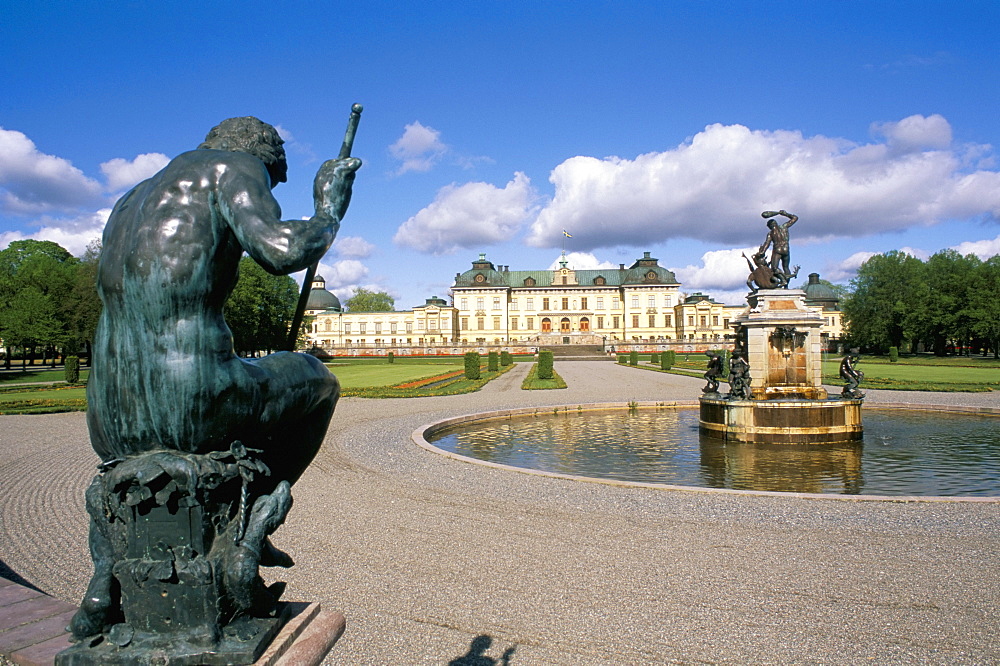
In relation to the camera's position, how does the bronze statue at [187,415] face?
facing away from the viewer and to the right of the viewer

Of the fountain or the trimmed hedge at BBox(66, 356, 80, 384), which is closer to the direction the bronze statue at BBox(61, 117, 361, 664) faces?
the fountain

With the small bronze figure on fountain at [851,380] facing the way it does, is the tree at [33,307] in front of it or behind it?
behind

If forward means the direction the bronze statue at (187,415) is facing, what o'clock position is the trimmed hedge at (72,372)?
The trimmed hedge is roughly at 10 o'clock from the bronze statue.

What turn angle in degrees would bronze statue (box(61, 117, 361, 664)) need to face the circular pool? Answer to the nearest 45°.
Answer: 0° — it already faces it

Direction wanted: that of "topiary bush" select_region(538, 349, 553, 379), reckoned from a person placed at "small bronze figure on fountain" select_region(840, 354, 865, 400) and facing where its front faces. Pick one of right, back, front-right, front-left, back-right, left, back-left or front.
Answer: back-left

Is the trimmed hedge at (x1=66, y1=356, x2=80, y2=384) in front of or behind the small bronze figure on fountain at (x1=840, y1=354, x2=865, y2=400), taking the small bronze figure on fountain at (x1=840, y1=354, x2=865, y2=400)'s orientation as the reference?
behind

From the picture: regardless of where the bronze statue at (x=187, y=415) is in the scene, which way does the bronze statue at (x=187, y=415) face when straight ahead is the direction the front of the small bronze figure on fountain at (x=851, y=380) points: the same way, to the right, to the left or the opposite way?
to the left

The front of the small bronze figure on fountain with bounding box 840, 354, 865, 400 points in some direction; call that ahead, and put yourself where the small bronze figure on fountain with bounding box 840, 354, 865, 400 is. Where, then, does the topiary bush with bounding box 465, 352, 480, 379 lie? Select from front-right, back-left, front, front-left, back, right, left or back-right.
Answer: back-left

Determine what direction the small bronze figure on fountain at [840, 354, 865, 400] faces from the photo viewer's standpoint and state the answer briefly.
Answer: facing to the right of the viewer
